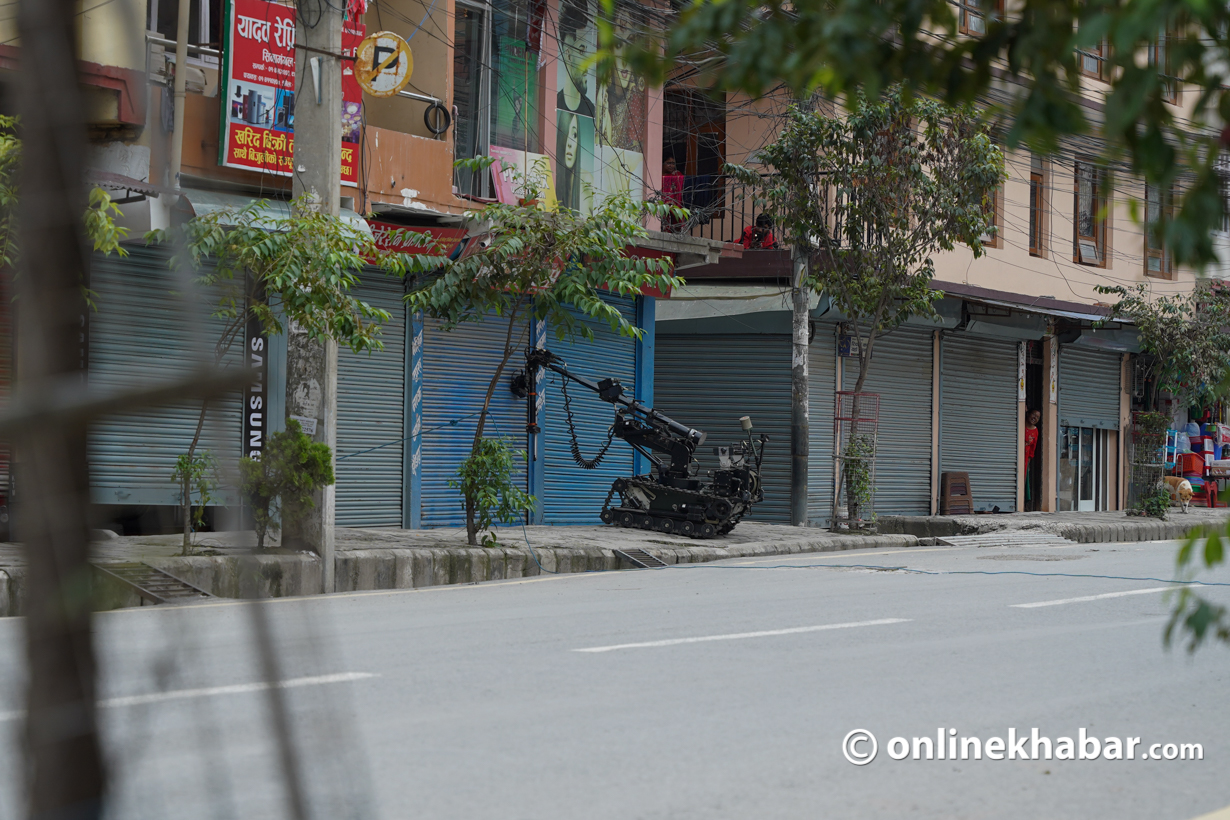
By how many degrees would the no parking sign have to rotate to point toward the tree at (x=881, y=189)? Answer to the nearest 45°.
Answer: approximately 135° to its left

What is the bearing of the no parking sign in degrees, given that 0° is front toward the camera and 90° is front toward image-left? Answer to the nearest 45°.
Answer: approximately 0°

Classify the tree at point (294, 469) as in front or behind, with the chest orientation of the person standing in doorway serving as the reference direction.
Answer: in front

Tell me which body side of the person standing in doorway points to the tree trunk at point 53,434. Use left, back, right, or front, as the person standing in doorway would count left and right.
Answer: front

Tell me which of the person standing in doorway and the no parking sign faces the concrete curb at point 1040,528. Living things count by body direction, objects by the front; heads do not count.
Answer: the person standing in doorway

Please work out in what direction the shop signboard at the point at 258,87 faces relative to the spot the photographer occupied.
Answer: facing the viewer and to the right of the viewer

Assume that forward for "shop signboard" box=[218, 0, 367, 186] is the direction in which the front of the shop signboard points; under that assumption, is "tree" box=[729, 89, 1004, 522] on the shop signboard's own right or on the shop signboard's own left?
on the shop signboard's own left

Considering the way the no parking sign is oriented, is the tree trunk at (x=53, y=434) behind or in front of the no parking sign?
in front

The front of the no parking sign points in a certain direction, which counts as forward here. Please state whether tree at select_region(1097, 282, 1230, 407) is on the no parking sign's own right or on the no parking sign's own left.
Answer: on the no parking sign's own left

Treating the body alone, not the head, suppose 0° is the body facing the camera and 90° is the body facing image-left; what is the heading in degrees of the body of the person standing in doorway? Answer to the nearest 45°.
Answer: approximately 0°

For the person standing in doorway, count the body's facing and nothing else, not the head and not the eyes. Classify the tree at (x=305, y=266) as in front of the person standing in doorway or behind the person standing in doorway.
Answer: in front

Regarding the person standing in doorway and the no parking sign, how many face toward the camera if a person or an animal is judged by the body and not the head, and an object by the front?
2
